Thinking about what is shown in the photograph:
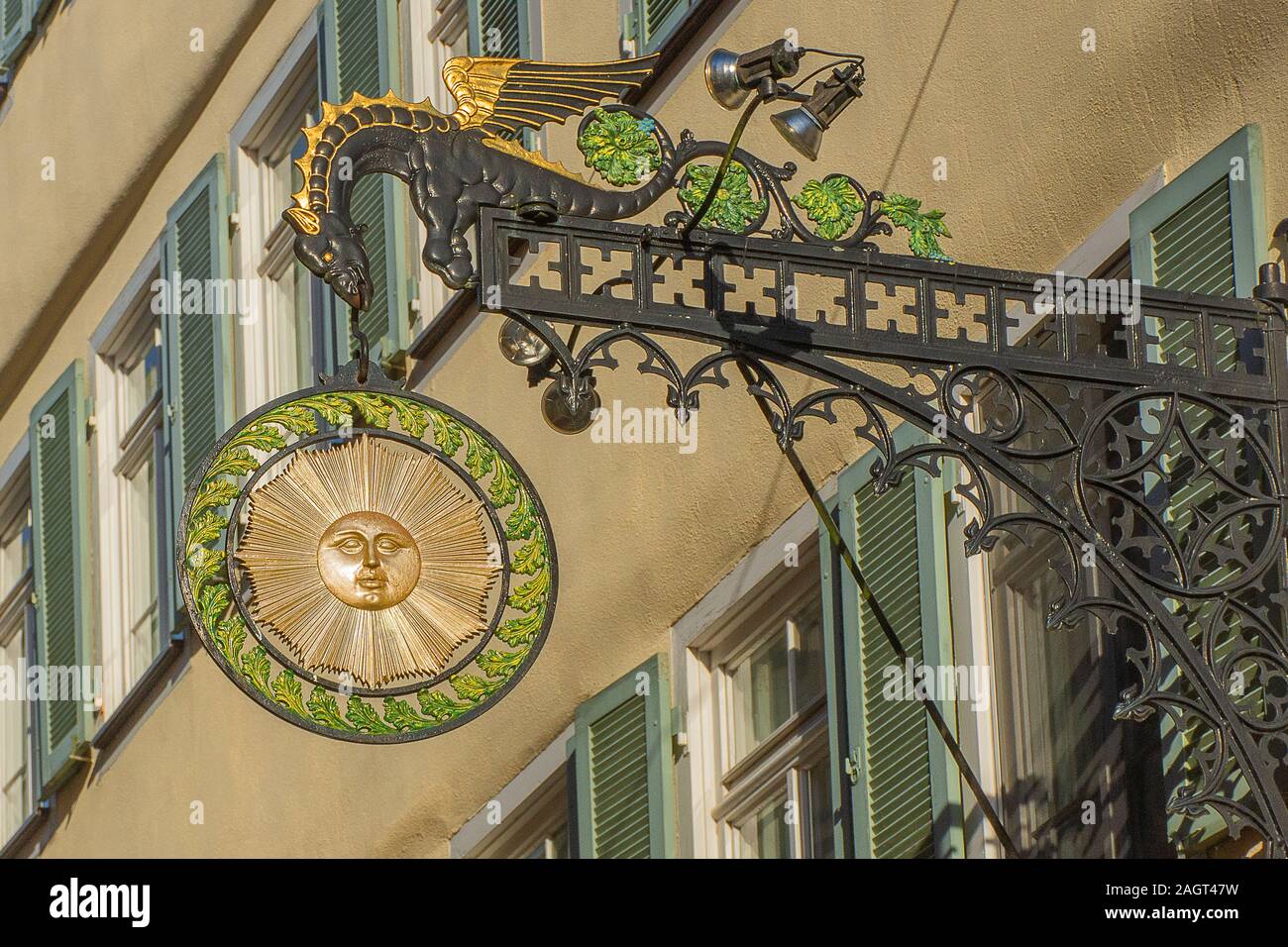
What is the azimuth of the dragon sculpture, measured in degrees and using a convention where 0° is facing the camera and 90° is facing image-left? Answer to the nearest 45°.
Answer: approximately 90°

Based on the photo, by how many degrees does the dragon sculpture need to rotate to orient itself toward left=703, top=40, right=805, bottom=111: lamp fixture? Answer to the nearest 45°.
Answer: approximately 180°

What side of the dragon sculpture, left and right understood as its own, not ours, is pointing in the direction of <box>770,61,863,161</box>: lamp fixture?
back
